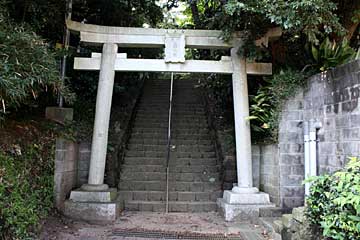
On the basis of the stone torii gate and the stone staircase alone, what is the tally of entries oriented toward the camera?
2

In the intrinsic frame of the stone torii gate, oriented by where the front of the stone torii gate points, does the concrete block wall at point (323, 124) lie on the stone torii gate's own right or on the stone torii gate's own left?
on the stone torii gate's own left

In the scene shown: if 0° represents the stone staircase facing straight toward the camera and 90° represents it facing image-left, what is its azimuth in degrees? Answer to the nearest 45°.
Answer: approximately 0°

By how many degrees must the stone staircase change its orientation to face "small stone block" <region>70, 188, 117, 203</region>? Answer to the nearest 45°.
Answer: approximately 45° to its right
